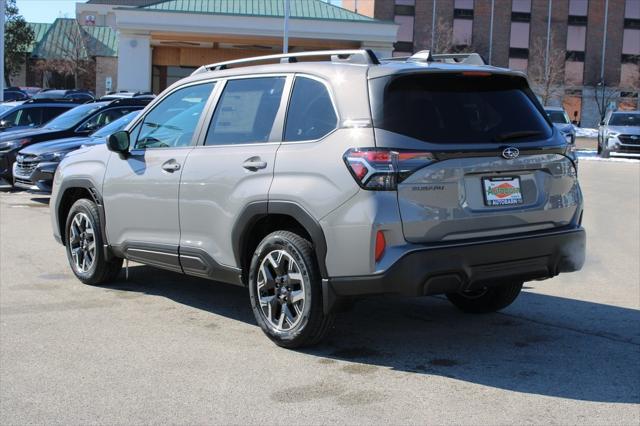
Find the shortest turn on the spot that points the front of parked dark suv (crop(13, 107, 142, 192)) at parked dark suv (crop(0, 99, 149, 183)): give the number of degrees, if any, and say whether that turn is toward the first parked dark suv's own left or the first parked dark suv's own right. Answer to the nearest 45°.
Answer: approximately 135° to the first parked dark suv's own right

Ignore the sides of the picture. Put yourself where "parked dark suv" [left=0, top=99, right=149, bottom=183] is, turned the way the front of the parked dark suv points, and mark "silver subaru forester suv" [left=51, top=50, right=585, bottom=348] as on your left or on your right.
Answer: on your left

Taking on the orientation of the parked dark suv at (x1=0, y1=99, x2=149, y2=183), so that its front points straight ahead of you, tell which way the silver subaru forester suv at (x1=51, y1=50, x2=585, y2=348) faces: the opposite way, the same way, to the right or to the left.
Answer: to the right

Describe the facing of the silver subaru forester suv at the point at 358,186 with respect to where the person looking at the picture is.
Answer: facing away from the viewer and to the left of the viewer

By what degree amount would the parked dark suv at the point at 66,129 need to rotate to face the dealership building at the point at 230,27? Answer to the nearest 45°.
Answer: approximately 135° to its right

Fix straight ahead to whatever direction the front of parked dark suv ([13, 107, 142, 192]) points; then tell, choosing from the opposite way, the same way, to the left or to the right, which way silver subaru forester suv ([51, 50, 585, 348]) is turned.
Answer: to the right
